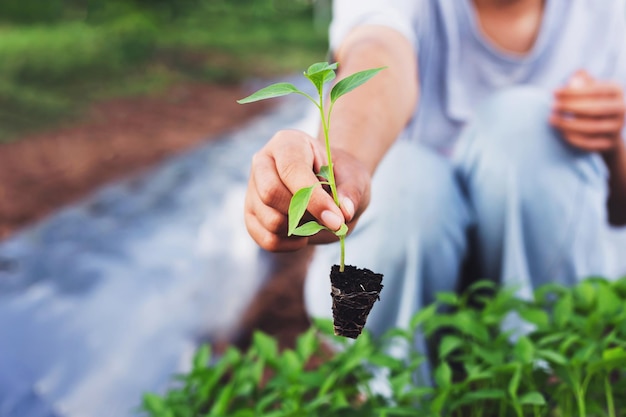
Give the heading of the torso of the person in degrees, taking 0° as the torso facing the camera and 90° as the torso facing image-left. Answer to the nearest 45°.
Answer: approximately 0°
